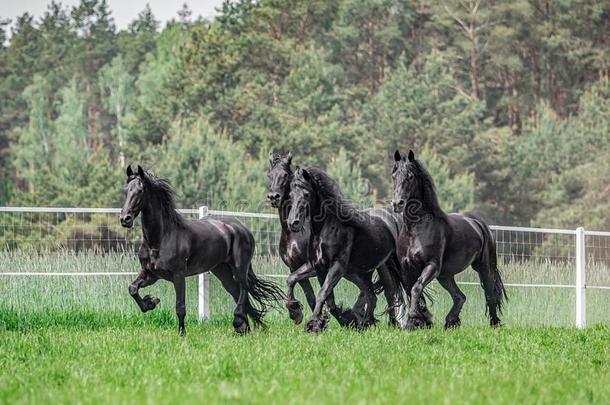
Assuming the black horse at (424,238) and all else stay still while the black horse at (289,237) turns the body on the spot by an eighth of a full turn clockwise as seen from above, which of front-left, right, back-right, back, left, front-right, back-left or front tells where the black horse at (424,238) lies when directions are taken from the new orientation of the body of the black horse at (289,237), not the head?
back

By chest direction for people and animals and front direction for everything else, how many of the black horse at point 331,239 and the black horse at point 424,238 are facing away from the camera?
0

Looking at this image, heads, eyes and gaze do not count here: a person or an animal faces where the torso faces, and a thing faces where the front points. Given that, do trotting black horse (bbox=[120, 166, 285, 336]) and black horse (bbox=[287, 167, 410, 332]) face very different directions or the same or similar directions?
same or similar directions

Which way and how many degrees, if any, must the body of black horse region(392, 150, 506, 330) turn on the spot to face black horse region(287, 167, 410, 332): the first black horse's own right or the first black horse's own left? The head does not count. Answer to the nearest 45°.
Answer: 0° — it already faces it

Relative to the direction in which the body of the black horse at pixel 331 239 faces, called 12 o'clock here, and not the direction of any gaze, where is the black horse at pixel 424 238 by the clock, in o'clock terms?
the black horse at pixel 424 238 is roughly at 7 o'clock from the black horse at pixel 331 239.

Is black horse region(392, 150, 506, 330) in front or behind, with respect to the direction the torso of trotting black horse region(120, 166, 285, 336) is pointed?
behind

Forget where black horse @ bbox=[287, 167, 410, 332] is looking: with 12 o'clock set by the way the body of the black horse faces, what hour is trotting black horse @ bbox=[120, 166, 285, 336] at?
The trotting black horse is roughly at 1 o'clock from the black horse.

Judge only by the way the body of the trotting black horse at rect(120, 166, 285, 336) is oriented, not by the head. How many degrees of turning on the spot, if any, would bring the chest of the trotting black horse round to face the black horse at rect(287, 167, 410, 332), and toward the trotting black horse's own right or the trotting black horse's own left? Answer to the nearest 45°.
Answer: approximately 135° to the trotting black horse's own left

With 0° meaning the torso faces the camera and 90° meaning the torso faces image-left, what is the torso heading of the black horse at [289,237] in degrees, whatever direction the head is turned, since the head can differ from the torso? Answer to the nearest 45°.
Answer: approximately 45°

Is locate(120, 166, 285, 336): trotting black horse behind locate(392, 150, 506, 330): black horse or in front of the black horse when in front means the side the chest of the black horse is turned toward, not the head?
in front

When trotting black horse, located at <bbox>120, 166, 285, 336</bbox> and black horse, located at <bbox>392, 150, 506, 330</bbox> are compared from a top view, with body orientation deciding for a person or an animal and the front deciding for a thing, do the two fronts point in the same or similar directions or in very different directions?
same or similar directions

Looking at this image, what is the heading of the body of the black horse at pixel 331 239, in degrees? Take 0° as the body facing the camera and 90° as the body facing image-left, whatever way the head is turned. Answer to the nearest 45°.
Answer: approximately 45°

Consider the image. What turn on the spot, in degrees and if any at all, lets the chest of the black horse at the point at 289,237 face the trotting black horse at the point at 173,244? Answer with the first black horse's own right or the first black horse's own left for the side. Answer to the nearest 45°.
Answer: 0° — it already faces it
